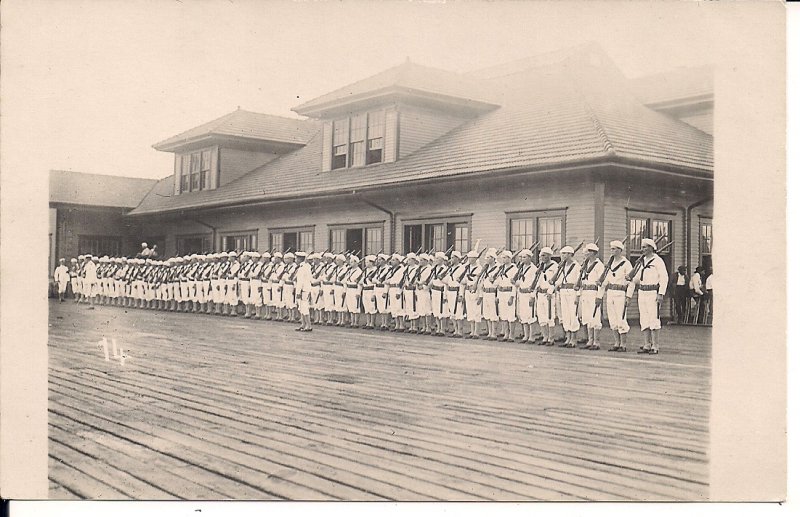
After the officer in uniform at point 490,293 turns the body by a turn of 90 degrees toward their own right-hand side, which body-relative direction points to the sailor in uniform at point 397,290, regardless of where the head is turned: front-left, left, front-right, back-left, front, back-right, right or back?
front

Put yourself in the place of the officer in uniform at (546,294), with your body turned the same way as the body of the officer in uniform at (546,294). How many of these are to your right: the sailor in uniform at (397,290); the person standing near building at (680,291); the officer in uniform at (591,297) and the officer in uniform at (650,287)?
1

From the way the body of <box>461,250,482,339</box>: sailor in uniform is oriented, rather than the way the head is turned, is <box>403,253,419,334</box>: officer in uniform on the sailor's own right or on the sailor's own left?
on the sailor's own right

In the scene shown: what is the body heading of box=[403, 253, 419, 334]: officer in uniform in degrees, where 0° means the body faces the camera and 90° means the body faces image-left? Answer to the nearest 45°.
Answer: approximately 45°

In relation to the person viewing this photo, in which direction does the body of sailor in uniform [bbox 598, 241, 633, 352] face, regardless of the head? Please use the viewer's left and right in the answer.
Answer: facing the viewer and to the left of the viewer

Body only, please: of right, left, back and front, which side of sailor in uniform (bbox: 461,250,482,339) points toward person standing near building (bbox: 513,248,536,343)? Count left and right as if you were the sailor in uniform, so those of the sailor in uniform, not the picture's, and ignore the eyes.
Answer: left

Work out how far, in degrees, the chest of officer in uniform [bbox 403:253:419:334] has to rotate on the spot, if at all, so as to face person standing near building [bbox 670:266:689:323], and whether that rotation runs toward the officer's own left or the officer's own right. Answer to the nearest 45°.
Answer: approximately 90° to the officer's own left

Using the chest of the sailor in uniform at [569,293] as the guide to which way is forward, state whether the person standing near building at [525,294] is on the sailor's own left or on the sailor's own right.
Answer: on the sailor's own right
